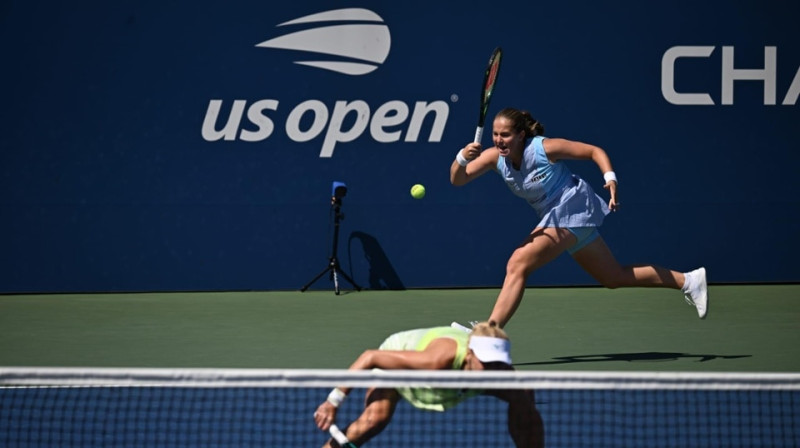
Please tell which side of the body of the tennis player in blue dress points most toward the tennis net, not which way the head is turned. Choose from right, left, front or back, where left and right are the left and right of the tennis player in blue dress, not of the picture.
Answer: front

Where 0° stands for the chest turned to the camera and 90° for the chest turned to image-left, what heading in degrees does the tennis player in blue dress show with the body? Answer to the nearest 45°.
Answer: approximately 45°

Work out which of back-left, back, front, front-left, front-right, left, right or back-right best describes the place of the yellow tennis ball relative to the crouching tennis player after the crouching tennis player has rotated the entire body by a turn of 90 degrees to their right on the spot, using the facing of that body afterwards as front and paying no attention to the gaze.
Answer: back-right

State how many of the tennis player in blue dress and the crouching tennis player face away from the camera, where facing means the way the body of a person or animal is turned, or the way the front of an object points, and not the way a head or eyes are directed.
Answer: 0

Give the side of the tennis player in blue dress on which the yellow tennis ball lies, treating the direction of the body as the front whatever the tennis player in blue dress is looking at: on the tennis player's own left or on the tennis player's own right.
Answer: on the tennis player's own right

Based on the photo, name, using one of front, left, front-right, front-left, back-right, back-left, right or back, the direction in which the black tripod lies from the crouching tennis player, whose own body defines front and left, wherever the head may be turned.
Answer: back-left

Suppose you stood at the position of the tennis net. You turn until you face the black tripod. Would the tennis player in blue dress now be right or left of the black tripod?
right

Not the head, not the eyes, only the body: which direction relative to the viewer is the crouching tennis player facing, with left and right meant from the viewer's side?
facing the viewer and to the right of the viewer
